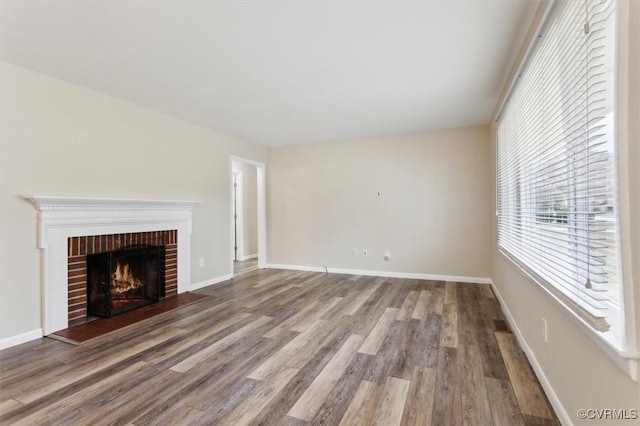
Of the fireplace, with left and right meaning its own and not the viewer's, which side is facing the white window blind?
front

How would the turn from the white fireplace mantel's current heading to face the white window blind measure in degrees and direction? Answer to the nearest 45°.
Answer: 0° — it already faces it

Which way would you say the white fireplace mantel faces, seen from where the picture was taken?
facing the viewer and to the right of the viewer
